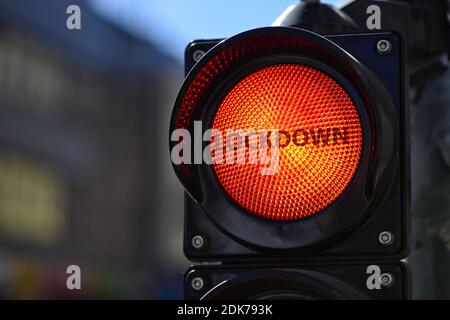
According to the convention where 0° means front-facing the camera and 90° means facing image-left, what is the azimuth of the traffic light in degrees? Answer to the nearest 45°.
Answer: approximately 0°

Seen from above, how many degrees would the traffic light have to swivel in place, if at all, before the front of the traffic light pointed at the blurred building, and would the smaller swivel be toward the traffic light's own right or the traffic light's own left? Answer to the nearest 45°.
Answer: approximately 180°

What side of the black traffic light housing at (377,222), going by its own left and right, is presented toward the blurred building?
back
